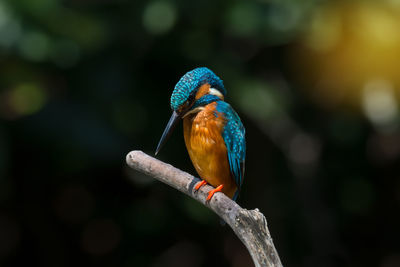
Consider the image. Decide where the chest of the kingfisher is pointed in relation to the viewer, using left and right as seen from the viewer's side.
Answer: facing the viewer and to the left of the viewer
